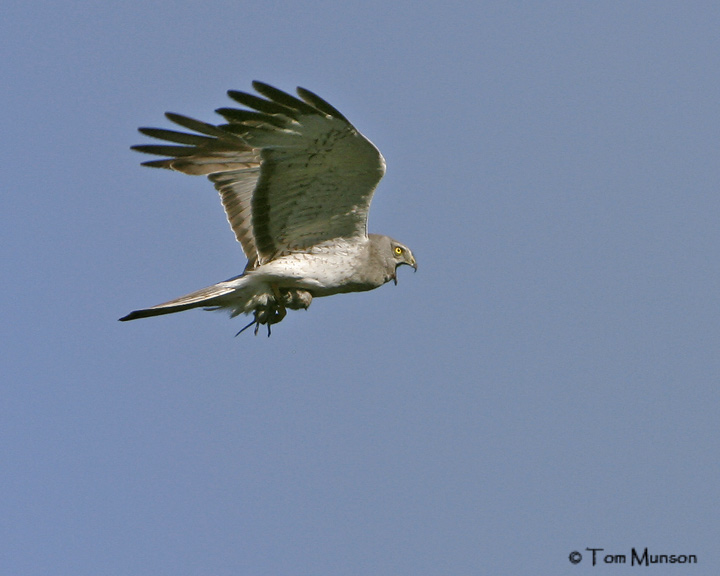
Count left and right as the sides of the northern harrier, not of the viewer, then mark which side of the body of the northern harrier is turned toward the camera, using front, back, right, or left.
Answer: right
